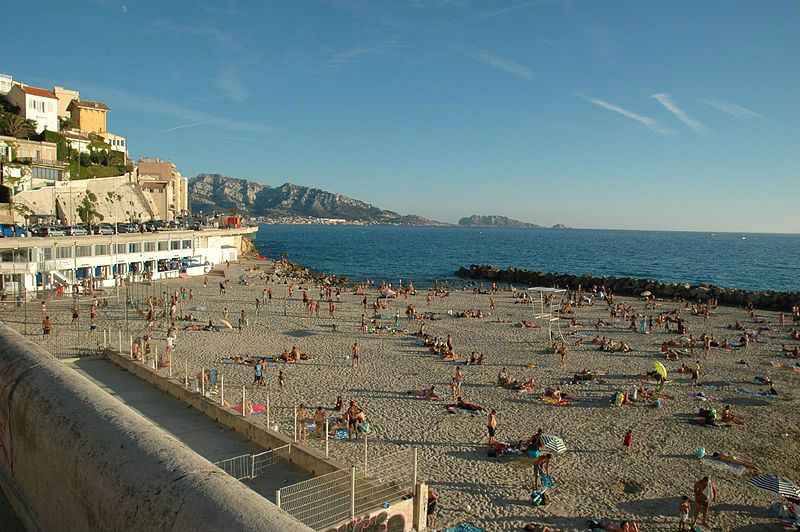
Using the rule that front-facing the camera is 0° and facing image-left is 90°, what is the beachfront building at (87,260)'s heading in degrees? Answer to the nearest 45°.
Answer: approximately 315°

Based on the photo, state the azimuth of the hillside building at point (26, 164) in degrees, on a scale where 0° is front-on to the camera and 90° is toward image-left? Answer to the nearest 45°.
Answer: approximately 315°

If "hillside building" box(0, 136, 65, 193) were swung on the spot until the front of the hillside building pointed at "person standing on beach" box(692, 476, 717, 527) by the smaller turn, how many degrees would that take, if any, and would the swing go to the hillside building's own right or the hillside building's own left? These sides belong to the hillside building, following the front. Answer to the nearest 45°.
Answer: approximately 45° to the hillside building's own right
